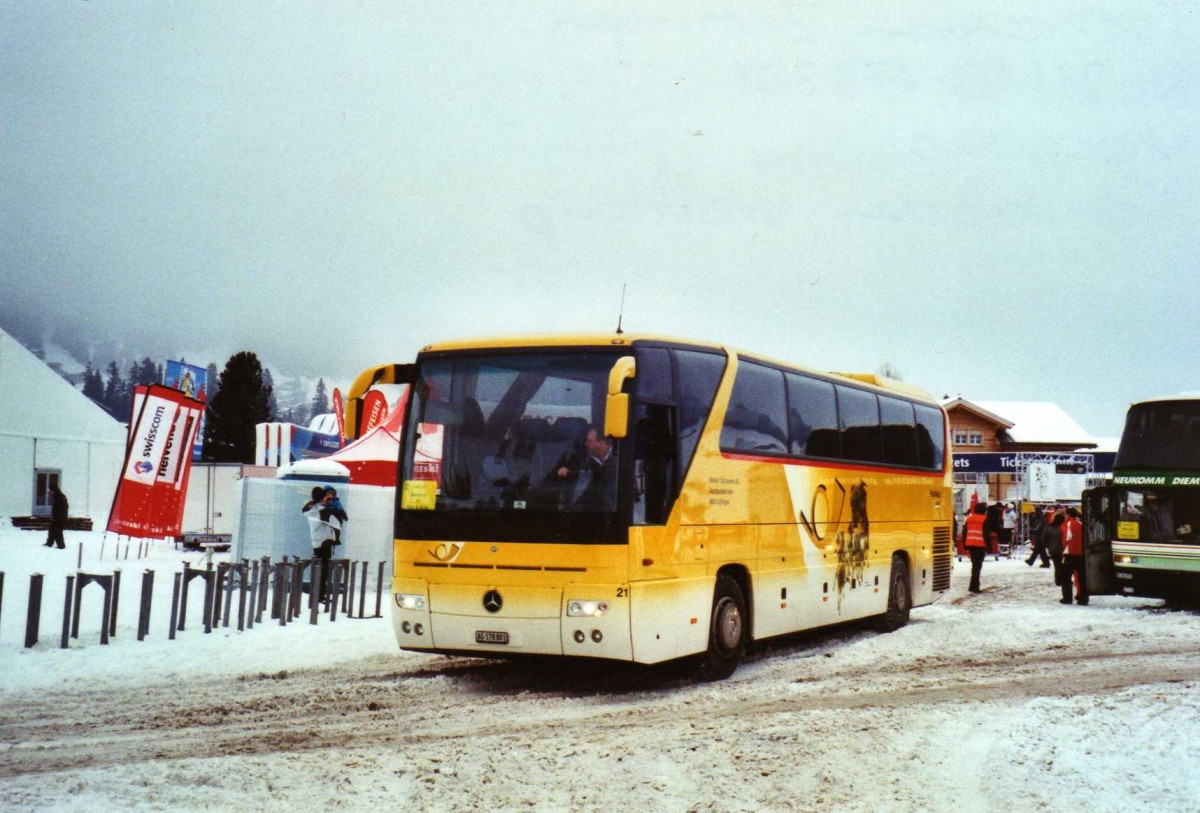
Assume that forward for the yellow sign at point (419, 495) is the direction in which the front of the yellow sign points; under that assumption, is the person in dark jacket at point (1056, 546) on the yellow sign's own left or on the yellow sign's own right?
on the yellow sign's own left

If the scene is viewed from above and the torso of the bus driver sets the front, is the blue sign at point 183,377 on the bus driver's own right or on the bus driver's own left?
on the bus driver's own right

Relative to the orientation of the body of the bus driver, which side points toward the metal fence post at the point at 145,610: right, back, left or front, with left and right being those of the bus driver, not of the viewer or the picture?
right

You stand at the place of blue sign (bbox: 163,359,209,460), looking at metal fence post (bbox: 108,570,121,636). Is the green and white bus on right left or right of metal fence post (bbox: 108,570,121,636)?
left

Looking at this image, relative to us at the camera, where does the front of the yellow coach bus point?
facing the viewer and to the left of the viewer

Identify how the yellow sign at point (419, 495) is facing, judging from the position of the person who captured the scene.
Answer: facing the viewer

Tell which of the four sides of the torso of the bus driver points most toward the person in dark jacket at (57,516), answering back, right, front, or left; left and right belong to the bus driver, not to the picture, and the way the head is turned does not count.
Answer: right
